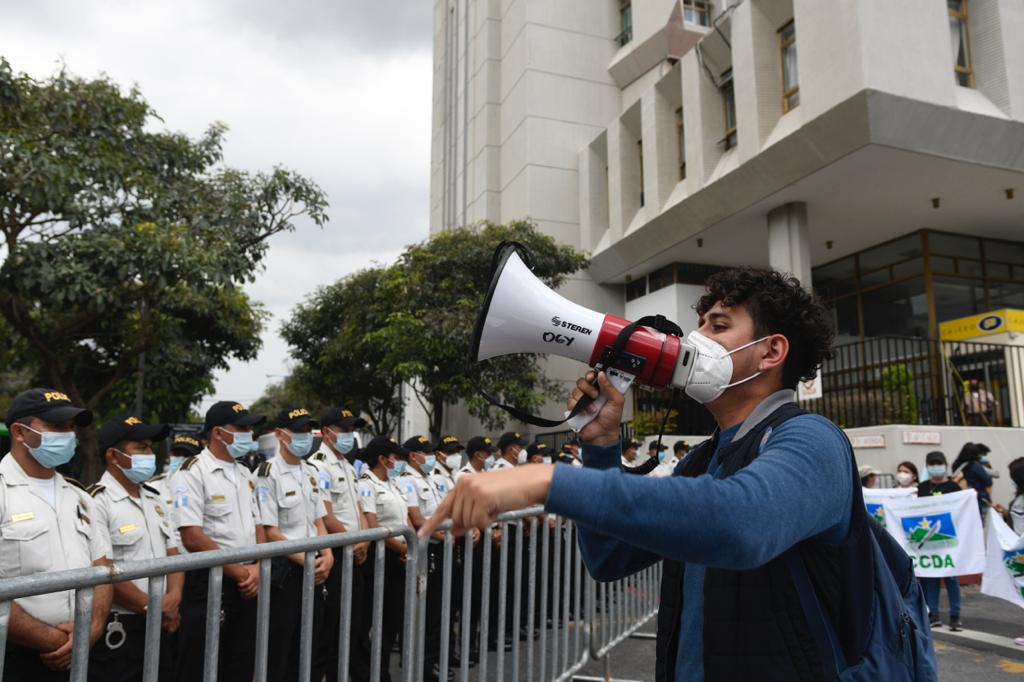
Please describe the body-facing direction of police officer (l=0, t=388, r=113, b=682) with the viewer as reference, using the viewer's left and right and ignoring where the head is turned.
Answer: facing the viewer and to the right of the viewer

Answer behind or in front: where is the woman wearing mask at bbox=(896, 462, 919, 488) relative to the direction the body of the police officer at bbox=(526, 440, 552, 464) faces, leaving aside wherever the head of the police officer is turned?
in front

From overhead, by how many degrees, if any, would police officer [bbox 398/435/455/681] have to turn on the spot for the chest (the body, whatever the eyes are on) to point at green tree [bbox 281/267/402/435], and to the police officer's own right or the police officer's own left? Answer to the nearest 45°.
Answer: approximately 135° to the police officer's own left

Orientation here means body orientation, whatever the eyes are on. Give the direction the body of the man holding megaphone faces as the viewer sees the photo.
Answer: to the viewer's left

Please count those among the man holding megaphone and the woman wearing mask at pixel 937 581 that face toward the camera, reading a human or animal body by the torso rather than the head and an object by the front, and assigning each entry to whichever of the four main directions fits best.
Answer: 1

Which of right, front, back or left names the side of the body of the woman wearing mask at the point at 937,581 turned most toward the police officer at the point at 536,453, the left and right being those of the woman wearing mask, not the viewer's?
right

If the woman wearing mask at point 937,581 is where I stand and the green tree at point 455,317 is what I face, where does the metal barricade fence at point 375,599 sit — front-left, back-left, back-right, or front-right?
back-left

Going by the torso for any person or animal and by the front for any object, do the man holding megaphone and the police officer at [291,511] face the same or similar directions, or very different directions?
very different directions

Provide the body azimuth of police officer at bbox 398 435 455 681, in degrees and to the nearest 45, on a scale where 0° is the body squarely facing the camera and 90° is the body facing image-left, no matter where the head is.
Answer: approximately 315°
